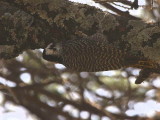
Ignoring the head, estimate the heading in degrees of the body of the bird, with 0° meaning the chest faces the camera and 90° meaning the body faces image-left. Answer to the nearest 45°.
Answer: approximately 90°
